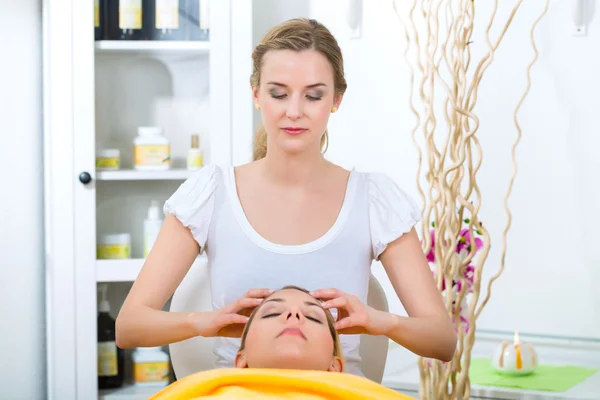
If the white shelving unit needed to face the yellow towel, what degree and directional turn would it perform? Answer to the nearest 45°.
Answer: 0° — it already faces it

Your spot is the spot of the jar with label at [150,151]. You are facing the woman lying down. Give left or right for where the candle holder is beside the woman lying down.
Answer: left

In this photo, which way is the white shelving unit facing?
toward the camera

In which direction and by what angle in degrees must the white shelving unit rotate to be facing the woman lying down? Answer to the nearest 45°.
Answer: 0° — it already faces them

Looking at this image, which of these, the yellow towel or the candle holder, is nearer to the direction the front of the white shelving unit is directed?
the yellow towel

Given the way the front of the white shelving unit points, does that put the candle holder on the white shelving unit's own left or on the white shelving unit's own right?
on the white shelving unit's own left
